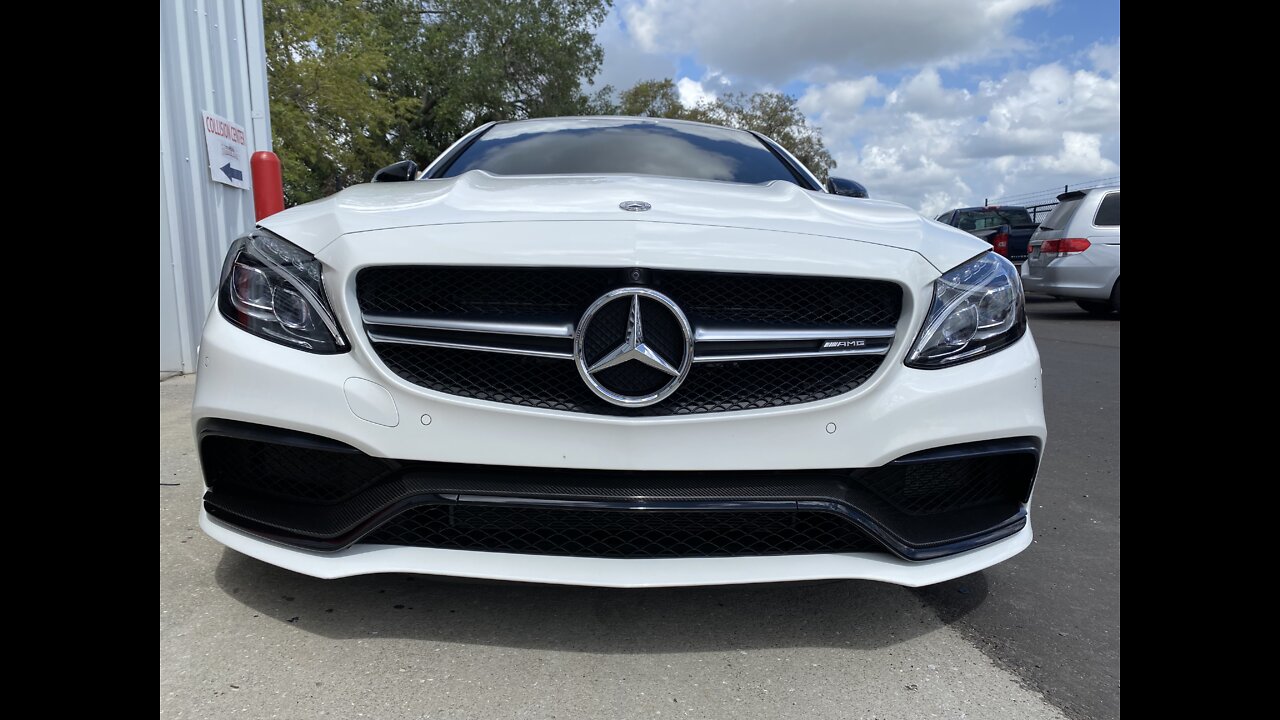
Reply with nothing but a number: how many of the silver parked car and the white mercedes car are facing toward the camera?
1

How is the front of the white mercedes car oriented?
toward the camera

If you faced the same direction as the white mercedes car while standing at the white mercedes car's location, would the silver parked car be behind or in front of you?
behind

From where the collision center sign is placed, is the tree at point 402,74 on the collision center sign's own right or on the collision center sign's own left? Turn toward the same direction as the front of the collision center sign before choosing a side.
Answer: on the collision center sign's own left

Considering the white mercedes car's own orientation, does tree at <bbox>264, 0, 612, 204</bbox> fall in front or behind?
behind

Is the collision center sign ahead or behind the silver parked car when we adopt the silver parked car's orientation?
behind

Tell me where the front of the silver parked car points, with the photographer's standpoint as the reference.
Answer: facing away from the viewer and to the right of the viewer

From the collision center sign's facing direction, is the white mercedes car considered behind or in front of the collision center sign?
in front

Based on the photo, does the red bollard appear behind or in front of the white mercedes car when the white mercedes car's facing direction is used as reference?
behind

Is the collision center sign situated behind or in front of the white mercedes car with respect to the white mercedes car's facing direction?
behind

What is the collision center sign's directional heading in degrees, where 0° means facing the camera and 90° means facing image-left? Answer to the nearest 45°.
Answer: approximately 315°
